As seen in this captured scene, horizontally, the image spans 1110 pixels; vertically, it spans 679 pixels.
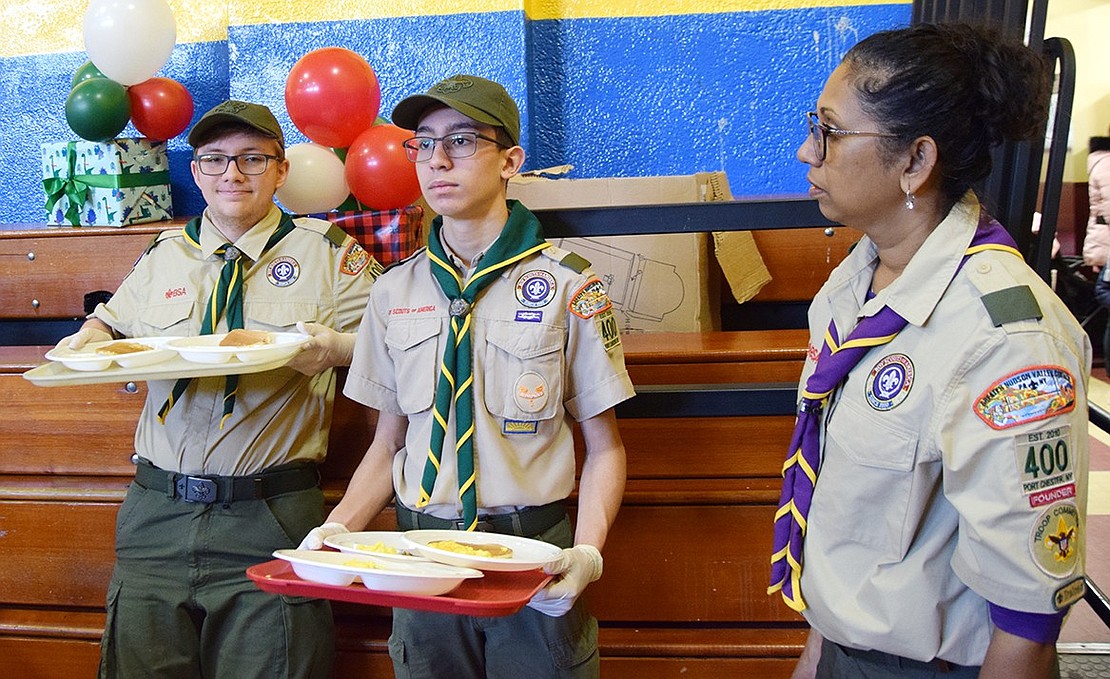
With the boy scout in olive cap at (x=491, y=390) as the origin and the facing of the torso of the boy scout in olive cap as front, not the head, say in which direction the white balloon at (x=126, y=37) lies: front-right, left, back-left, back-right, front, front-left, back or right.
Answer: right

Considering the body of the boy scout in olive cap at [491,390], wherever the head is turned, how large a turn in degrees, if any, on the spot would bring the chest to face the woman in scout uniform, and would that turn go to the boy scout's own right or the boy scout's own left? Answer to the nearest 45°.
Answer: approximately 90° to the boy scout's own left

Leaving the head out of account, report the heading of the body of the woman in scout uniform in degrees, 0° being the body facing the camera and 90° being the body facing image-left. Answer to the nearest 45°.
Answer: approximately 45°

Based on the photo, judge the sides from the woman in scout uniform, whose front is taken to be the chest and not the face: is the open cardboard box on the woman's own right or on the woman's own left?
on the woman's own right

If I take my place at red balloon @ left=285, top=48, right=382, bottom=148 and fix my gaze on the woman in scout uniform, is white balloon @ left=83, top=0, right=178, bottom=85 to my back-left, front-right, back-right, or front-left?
back-right

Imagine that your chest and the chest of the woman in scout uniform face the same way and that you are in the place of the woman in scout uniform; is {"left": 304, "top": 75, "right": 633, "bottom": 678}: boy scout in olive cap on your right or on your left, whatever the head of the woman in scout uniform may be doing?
on your right

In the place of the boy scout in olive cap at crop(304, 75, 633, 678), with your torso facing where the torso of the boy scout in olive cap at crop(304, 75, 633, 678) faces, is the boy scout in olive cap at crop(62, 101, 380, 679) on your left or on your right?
on your right

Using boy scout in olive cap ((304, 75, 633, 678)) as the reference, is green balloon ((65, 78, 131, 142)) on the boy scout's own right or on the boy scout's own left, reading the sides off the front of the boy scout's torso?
on the boy scout's own right

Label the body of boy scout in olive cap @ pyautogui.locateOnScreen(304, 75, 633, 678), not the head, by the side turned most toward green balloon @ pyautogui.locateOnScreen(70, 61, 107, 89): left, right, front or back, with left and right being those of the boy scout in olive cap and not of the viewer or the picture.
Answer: right

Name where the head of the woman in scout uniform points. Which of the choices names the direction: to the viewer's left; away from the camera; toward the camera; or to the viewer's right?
to the viewer's left

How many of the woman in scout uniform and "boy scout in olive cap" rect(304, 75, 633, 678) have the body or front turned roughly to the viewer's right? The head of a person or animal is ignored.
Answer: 0

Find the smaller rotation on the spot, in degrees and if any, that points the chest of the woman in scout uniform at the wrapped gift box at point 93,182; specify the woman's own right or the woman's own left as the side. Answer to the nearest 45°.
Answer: approximately 45° to the woman's own right

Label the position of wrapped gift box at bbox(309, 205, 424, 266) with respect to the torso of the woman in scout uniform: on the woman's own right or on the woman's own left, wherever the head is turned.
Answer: on the woman's own right

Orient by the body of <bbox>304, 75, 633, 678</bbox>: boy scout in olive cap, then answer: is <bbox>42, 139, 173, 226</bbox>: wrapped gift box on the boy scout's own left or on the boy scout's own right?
on the boy scout's own right
